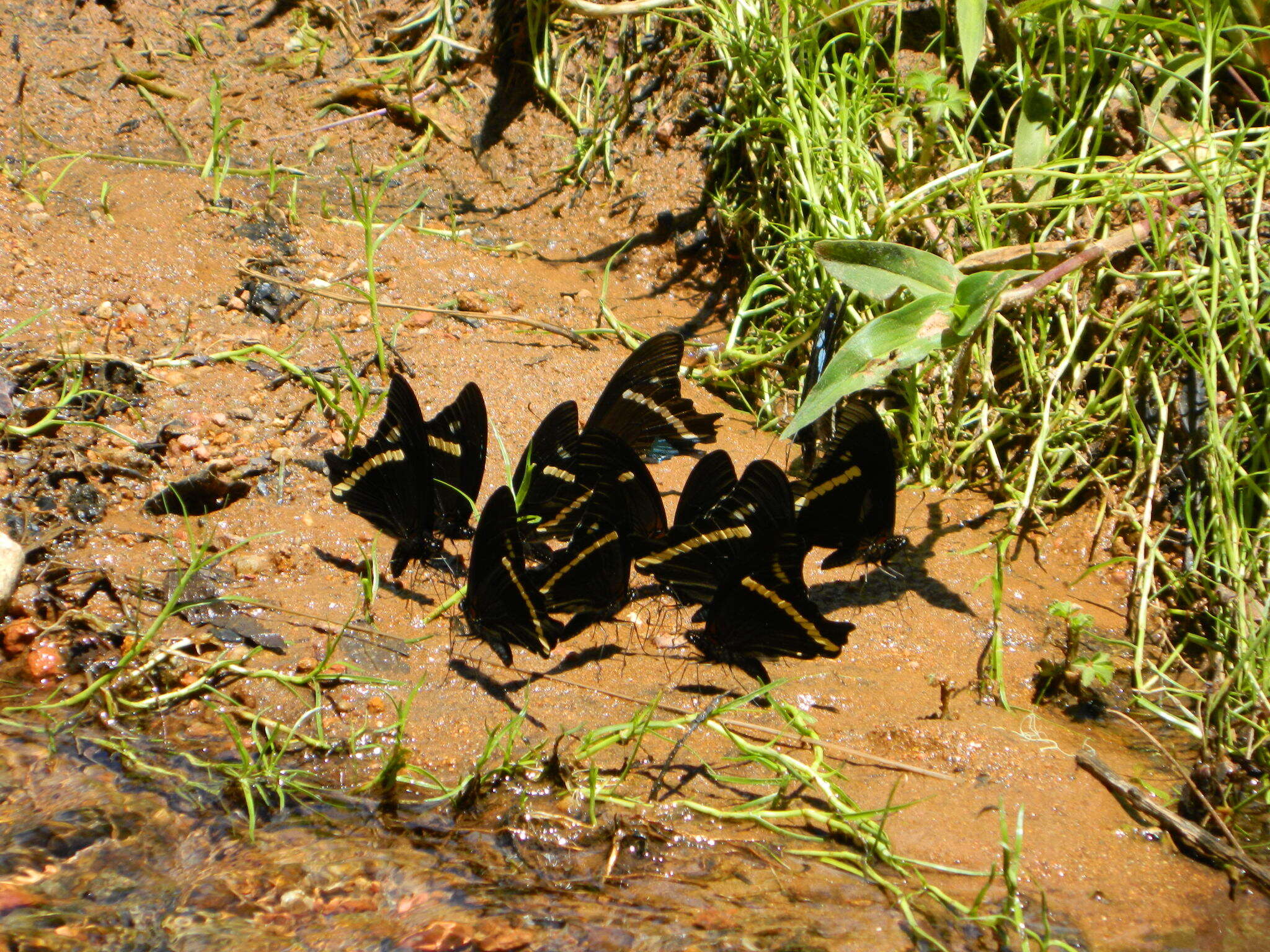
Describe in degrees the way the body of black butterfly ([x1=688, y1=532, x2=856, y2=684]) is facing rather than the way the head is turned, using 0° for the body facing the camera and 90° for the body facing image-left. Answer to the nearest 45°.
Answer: approximately 90°

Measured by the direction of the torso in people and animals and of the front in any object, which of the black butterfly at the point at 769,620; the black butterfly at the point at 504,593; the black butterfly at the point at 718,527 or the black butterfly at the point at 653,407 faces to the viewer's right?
the black butterfly at the point at 718,527

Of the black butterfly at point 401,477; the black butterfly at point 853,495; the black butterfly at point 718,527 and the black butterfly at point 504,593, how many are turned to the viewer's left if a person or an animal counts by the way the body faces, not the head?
1

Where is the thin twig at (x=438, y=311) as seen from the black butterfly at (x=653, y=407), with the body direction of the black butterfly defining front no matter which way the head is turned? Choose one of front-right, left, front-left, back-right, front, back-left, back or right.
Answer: front-right

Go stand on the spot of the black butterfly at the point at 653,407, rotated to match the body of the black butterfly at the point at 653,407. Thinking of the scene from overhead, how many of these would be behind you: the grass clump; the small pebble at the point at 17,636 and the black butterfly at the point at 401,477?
1

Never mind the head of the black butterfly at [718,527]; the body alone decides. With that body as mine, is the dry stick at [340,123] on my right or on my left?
on my left

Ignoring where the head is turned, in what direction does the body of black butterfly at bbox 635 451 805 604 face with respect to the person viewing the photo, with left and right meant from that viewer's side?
facing to the right of the viewer

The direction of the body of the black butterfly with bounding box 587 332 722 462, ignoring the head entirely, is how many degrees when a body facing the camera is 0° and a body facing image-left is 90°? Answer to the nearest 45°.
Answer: approximately 90°
